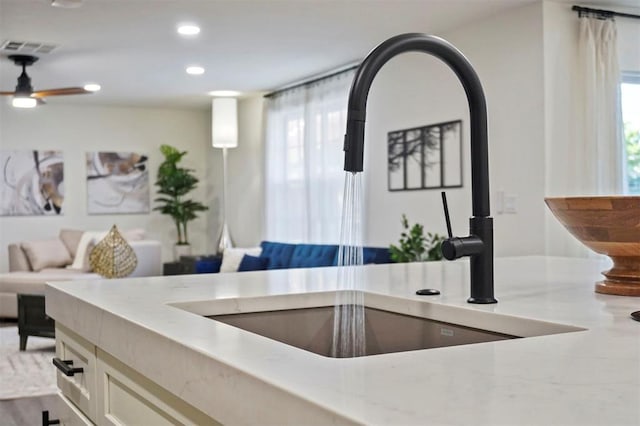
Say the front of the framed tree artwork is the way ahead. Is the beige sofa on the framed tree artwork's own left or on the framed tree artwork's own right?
on the framed tree artwork's own right

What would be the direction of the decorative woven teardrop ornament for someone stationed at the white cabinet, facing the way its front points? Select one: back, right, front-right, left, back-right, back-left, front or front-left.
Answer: back-right

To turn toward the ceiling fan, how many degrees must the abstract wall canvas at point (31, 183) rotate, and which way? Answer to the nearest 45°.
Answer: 0° — it already faces it

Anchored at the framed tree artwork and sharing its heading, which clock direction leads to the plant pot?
The plant pot is roughly at 3 o'clock from the framed tree artwork.

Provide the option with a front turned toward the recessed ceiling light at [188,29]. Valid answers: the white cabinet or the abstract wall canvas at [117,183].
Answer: the abstract wall canvas

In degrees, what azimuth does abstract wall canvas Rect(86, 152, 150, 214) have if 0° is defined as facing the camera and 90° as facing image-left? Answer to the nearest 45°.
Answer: approximately 0°

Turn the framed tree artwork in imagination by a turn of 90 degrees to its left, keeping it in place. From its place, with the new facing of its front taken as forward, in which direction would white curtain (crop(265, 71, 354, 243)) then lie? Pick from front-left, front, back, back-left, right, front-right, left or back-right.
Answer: back

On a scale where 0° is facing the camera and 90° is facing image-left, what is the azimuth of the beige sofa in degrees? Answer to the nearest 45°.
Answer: approximately 0°

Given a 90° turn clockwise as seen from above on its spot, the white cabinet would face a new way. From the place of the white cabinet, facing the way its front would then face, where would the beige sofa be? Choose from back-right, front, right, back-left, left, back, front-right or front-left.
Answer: front-right

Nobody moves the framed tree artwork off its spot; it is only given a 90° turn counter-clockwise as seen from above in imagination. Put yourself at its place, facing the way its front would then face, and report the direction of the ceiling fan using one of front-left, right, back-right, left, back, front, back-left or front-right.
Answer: back-right

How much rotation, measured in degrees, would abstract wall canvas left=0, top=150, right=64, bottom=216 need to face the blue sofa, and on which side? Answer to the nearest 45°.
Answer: approximately 45° to its left

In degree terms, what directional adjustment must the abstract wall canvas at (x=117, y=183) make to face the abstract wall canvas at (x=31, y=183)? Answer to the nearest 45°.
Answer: approximately 90° to its right

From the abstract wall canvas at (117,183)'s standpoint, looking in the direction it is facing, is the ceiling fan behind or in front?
in front

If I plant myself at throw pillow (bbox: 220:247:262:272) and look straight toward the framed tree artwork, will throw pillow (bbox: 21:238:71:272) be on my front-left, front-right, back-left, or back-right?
back-right

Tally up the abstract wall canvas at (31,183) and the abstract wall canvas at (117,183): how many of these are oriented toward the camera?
2

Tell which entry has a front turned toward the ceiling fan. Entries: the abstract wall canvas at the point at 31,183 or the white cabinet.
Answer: the abstract wall canvas
